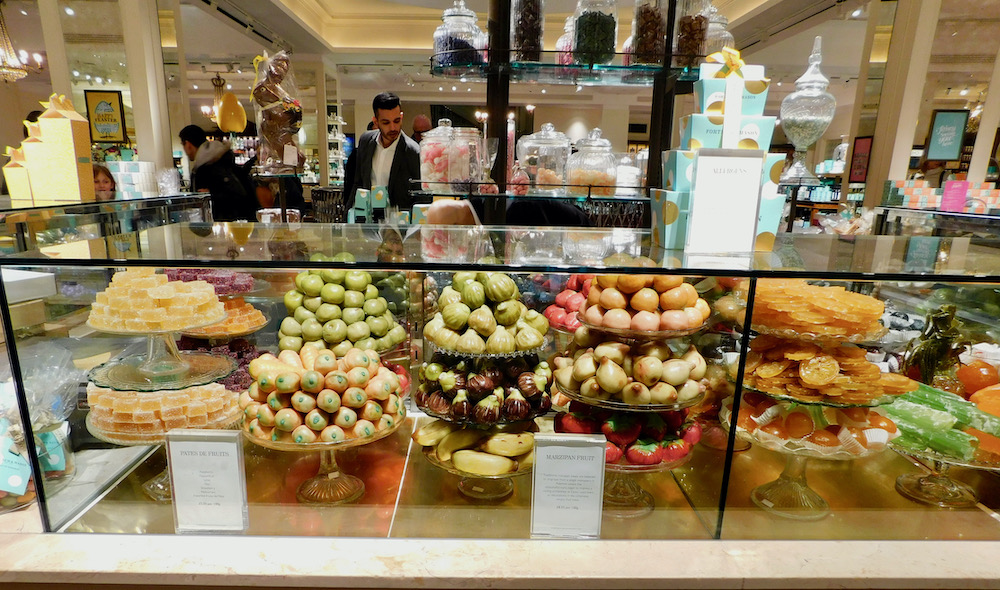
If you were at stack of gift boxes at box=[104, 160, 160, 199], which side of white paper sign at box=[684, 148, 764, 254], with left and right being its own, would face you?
right

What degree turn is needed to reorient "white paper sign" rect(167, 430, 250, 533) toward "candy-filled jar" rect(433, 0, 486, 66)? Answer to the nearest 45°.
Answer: approximately 135° to its left

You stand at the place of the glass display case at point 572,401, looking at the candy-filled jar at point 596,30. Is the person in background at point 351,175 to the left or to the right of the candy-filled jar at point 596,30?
left

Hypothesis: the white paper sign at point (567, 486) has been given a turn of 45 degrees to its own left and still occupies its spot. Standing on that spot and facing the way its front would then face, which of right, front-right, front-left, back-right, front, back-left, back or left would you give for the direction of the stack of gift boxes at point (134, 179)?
back

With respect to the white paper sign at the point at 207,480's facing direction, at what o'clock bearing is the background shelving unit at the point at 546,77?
The background shelving unit is roughly at 8 o'clock from the white paper sign.
